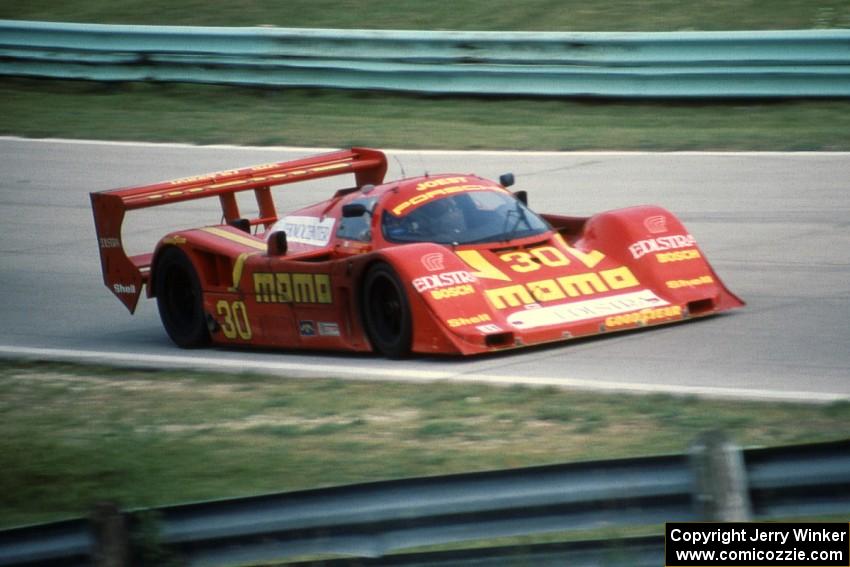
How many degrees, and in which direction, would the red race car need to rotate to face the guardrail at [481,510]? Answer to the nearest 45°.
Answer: approximately 45° to its right

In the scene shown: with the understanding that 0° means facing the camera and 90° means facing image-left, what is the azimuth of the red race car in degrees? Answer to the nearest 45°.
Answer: approximately 315°

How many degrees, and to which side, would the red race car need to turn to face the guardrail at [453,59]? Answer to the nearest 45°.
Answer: approximately 135° to its left
